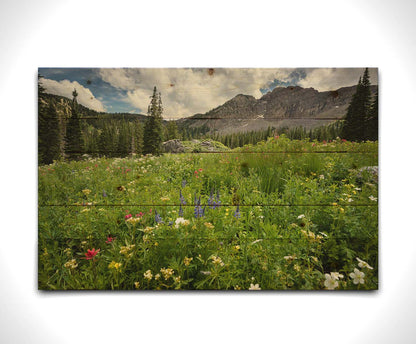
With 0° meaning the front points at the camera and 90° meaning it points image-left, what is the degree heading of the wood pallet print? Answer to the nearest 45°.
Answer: approximately 0°
